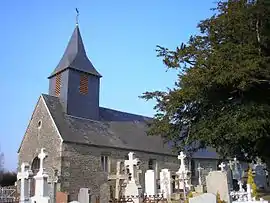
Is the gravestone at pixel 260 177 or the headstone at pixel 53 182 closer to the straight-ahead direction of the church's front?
the headstone

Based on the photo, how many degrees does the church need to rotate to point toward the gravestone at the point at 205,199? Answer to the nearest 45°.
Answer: approximately 45° to its left

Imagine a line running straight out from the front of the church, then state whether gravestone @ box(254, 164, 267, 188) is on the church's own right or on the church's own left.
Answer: on the church's own left

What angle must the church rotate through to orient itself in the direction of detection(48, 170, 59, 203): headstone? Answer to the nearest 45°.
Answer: approximately 45° to its left

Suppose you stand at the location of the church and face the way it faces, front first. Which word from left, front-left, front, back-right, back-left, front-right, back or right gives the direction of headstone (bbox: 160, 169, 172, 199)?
left

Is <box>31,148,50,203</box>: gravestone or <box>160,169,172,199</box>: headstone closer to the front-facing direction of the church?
the gravestone

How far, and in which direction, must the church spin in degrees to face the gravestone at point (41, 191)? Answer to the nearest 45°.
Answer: approximately 45° to its left

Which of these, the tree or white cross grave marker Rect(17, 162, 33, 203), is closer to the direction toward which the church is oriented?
the white cross grave marker

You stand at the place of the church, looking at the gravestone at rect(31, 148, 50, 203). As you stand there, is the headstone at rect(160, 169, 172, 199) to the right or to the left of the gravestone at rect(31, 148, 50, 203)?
left

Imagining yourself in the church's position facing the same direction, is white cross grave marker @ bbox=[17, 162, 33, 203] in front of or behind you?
in front

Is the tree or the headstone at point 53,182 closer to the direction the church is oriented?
the headstone

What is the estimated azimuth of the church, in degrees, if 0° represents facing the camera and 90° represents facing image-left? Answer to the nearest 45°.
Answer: approximately 45°

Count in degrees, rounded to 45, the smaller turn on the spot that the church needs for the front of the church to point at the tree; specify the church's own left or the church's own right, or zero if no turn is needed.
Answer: approximately 90° to the church's own left

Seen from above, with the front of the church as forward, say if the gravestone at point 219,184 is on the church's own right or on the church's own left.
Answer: on the church's own left

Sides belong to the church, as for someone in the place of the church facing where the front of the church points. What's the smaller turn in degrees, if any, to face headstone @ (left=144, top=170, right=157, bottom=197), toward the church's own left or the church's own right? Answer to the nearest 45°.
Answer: approximately 90° to the church's own left

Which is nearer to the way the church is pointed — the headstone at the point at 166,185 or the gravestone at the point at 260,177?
the headstone
